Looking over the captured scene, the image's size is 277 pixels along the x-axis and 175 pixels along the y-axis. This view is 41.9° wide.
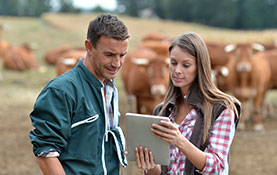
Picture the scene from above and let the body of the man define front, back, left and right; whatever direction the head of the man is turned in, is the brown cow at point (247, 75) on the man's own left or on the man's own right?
on the man's own left

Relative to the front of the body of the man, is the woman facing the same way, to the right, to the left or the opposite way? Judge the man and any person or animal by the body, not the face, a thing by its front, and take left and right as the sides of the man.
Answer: to the right

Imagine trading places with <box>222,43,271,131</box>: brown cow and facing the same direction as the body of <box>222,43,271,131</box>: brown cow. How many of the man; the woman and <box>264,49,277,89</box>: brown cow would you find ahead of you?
2

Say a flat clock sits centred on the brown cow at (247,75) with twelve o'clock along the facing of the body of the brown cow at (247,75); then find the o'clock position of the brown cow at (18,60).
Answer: the brown cow at (18,60) is roughly at 4 o'clock from the brown cow at (247,75).

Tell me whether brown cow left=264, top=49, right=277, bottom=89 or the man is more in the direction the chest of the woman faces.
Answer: the man

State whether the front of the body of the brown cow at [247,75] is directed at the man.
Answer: yes

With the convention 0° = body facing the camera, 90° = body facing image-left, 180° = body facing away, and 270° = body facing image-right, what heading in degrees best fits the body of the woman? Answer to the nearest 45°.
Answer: approximately 45°
